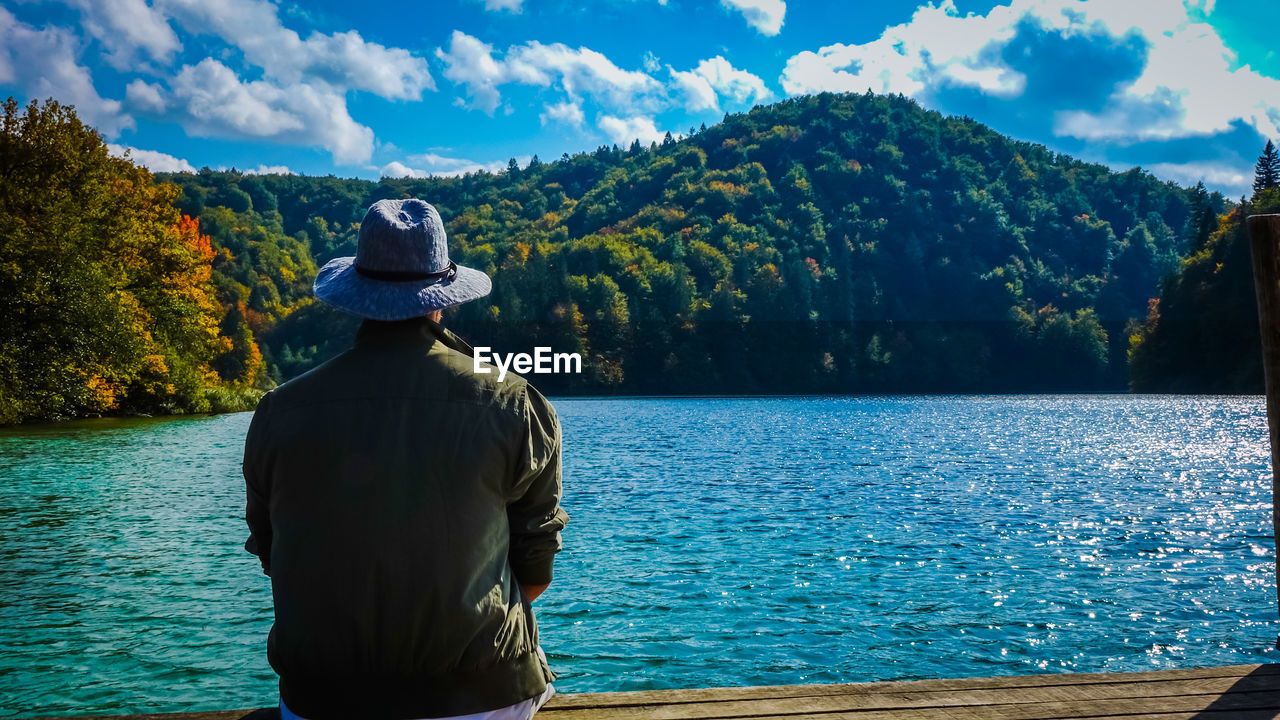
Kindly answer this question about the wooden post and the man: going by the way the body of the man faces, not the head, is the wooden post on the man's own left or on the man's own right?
on the man's own right

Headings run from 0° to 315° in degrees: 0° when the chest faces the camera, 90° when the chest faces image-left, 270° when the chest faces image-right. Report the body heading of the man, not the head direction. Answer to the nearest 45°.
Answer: approximately 180°

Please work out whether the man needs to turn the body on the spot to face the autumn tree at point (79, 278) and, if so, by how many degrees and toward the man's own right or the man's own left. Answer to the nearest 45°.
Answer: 0° — they already face it
